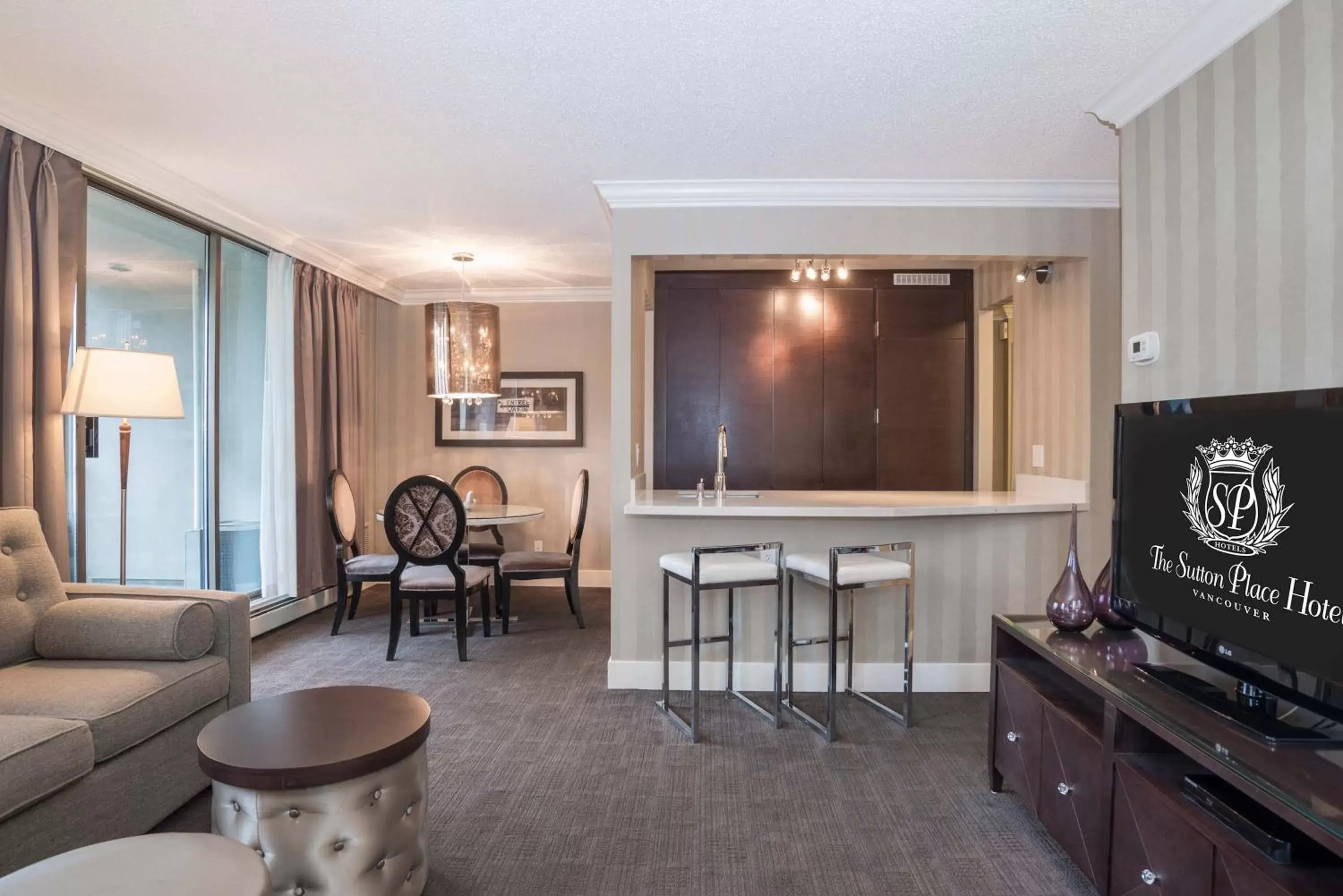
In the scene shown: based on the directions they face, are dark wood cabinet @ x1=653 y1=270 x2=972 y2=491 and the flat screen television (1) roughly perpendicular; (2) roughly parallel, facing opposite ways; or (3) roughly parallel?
roughly perpendicular

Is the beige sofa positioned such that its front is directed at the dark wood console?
yes

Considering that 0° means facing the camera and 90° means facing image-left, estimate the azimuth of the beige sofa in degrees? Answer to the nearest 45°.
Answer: approximately 315°

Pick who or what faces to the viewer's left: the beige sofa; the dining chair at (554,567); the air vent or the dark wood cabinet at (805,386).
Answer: the dining chair

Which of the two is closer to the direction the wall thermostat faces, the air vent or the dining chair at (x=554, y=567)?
the dining chair

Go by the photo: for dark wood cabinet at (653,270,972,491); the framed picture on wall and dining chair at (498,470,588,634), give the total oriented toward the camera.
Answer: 2

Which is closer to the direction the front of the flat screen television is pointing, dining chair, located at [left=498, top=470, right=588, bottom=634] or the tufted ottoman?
the tufted ottoman

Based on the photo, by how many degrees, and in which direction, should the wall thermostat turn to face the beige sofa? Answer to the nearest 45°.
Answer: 0° — it already faces it

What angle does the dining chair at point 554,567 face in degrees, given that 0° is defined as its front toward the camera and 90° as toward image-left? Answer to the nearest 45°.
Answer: approximately 90°

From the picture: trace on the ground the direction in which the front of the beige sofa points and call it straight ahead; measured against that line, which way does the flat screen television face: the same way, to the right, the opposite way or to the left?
the opposite way

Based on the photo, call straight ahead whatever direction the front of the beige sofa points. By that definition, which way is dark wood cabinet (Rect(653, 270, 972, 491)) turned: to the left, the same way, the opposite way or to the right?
to the right
